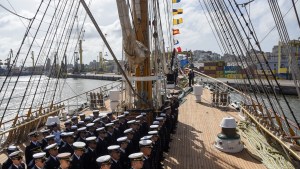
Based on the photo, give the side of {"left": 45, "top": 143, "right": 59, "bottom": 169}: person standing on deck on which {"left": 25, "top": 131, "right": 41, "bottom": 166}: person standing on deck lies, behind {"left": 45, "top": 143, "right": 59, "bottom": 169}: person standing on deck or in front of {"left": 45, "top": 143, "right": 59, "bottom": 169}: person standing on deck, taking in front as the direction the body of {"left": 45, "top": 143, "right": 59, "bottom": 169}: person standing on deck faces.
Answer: behind

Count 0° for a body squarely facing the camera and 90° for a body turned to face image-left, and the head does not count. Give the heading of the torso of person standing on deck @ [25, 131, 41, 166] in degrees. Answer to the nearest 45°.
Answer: approximately 315°

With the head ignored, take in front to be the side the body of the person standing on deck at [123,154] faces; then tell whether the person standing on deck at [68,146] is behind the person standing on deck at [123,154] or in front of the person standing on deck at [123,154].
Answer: behind

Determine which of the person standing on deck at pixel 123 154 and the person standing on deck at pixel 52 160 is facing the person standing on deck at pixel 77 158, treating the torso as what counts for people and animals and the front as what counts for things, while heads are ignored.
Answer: the person standing on deck at pixel 52 160

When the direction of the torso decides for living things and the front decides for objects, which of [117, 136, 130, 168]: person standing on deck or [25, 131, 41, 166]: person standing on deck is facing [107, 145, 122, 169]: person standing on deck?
[25, 131, 41, 166]: person standing on deck

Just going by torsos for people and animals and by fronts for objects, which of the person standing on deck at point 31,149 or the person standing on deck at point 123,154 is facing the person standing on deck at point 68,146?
the person standing on deck at point 31,149

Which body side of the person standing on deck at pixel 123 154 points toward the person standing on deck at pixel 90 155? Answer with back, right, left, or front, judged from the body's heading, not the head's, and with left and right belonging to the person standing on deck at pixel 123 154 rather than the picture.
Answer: back

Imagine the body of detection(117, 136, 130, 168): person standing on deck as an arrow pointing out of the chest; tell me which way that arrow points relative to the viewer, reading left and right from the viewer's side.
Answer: facing to the right of the viewer

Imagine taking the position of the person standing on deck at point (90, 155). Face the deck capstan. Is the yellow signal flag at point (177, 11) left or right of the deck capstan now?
left

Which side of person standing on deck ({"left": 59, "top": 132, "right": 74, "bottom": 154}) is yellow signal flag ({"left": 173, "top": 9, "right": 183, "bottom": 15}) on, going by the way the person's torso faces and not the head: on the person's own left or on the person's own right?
on the person's own left

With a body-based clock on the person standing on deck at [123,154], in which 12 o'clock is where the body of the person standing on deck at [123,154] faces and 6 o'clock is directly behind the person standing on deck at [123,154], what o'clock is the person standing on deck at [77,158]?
the person standing on deck at [77,158] is roughly at 5 o'clock from the person standing on deck at [123,154].
